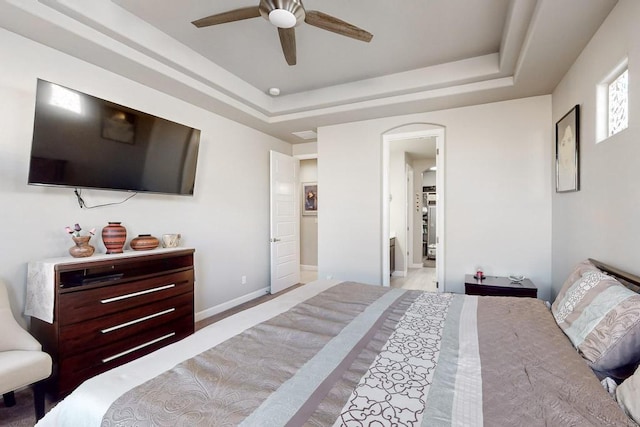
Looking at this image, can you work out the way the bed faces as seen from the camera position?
facing to the left of the viewer

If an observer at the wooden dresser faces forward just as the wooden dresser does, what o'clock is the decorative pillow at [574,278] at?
The decorative pillow is roughly at 12 o'clock from the wooden dresser.

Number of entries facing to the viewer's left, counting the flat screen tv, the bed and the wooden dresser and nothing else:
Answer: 1

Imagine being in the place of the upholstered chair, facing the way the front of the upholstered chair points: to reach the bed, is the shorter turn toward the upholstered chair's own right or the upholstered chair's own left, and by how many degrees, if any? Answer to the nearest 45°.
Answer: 0° — it already faces it

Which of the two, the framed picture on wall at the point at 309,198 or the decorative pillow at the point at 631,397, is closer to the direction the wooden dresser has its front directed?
the decorative pillow

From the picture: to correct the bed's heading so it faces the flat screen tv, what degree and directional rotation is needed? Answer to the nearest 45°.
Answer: approximately 45° to its right

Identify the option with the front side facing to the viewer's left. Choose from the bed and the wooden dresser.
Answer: the bed

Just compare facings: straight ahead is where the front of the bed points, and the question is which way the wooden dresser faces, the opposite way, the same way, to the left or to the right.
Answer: the opposite way

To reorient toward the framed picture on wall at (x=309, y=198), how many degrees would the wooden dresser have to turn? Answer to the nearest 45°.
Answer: approximately 90° to its left

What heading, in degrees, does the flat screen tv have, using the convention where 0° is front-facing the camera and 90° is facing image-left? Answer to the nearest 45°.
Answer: approximately 315°

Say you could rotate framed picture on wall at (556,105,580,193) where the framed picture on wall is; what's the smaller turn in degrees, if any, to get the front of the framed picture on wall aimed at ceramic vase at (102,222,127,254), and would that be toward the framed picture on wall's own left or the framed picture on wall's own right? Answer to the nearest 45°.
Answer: approximately 45° to the framed picture on wall's own left

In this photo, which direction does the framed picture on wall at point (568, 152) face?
to the viewer's left
